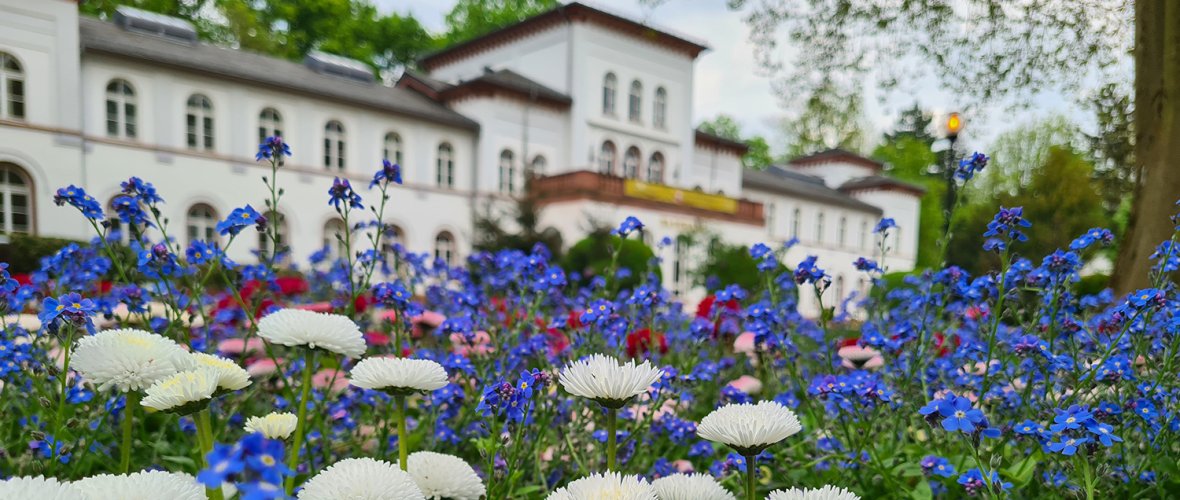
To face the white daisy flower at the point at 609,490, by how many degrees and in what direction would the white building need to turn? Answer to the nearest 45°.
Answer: approximately 45° to its right

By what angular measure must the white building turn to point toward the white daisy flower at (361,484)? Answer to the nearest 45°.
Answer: approximately 45° to its right

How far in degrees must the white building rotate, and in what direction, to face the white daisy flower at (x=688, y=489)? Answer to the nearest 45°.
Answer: approximately 45° to its right

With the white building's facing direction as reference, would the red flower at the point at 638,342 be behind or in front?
in front

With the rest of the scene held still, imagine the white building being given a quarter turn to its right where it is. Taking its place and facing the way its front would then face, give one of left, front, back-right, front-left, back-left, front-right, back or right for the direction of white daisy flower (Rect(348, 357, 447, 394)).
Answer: front-left

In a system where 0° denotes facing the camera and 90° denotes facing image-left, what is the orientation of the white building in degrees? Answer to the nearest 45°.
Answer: approximately 315°

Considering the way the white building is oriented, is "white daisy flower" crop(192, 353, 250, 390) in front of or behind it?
in front

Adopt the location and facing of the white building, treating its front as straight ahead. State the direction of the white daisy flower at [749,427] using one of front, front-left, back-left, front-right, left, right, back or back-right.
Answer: front-right

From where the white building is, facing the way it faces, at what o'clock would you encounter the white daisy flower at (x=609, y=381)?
The white daisy flower is roughly at 1 o'clock from the white building.

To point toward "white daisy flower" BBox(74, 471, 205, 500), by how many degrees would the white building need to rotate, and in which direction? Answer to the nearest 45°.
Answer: approximately 45° to its right

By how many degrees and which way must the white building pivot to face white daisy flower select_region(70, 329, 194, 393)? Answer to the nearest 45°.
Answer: approximately 45° to its right

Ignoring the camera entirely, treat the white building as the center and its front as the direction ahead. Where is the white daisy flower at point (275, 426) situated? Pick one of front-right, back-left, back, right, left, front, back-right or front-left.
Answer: front-right
